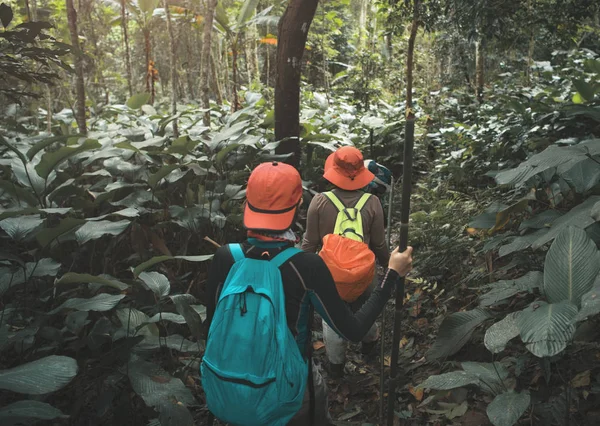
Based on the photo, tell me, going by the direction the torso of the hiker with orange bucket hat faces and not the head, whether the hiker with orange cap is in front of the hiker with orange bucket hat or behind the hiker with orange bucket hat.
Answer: behind

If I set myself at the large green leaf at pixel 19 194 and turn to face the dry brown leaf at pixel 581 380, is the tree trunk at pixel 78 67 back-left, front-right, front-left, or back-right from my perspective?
back-left

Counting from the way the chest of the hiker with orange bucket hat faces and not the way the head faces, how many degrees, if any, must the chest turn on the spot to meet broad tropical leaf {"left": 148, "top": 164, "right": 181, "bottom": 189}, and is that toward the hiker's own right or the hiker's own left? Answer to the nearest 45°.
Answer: approximately 45° to the hiker's own left

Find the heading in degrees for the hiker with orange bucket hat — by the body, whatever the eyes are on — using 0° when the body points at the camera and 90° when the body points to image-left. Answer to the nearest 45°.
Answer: approximately 180°

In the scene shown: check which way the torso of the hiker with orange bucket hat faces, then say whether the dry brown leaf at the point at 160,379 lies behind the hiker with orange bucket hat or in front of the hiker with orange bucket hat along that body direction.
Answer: behind

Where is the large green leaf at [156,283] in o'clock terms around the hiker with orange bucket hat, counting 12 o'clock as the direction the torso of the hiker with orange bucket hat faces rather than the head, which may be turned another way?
The large green leaf is roughly at 8 o'clock from the hiker with orange bucket hat.

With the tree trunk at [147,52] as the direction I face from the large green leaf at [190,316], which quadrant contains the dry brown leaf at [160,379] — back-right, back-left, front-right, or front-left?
back-left

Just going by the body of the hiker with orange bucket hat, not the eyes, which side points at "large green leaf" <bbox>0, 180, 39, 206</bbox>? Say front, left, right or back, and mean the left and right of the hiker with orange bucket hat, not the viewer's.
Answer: left

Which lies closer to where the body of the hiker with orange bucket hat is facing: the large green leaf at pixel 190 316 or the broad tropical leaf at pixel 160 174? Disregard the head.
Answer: the broad tropical leaf

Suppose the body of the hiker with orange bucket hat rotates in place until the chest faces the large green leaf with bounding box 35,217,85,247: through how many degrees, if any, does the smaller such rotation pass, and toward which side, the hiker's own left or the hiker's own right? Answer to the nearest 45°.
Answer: approximately 90° to the hiker's own left
